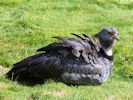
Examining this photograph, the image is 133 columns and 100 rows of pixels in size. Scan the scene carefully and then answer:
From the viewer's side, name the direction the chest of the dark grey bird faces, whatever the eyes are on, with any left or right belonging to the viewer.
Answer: facing to the right of the viewer
